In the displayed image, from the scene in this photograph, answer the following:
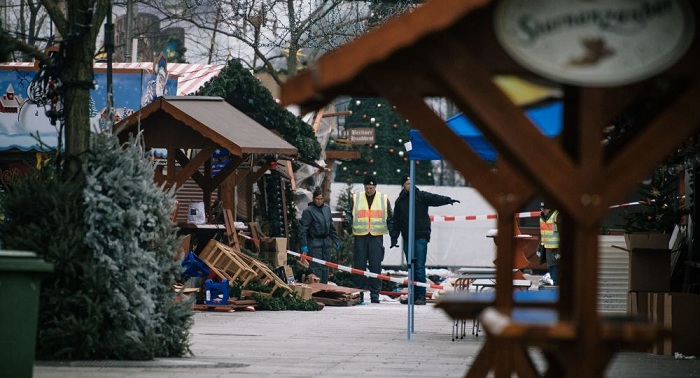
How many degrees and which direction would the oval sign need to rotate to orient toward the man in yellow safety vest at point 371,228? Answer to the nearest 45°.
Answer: approximately 180°

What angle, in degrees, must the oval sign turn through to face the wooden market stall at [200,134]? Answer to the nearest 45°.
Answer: approximately 135° to its right

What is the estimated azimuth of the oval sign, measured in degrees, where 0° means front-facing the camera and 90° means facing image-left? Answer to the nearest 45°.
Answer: approximately 0°

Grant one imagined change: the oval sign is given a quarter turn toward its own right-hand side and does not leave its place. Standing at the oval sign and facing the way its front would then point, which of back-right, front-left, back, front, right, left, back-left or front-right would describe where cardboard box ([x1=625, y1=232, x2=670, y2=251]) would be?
right

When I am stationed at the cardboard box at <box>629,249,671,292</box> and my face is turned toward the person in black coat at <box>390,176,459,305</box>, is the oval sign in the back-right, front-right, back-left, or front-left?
back-left

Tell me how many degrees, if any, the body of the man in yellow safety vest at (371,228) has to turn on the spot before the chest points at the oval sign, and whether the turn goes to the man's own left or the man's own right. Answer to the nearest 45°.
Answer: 0° — they already face it

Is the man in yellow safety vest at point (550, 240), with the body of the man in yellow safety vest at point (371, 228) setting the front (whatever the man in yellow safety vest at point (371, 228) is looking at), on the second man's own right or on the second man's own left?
on the second man's own left

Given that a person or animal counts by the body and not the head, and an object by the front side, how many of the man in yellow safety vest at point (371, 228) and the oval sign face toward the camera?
2
